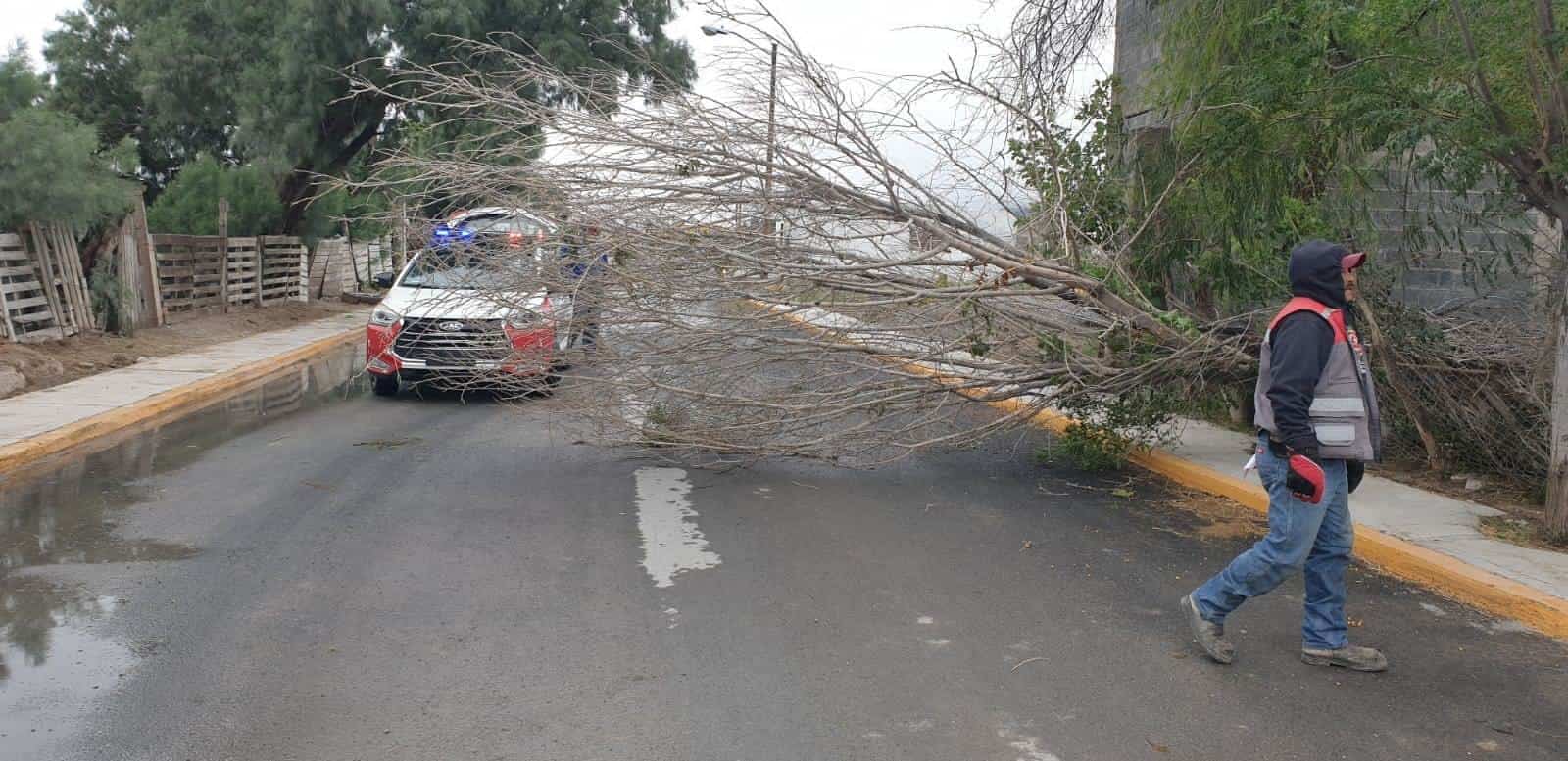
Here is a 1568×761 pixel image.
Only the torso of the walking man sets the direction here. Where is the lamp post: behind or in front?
behind

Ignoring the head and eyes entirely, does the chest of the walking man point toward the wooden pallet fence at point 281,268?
no

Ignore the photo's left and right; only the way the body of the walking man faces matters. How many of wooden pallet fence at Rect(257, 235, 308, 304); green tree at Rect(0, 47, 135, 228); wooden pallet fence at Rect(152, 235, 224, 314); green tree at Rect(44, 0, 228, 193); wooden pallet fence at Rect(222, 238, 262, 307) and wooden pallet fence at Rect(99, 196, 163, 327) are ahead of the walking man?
0

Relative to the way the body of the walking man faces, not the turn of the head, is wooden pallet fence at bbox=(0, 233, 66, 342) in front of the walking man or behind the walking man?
behind

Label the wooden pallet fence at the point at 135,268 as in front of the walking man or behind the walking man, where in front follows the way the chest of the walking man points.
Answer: behind

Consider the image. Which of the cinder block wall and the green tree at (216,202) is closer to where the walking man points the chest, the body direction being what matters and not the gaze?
the cinder block wall

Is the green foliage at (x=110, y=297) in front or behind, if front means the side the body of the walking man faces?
behind

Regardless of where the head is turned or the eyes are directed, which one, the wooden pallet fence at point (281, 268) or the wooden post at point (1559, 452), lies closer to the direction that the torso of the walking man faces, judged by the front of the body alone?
the wooden post

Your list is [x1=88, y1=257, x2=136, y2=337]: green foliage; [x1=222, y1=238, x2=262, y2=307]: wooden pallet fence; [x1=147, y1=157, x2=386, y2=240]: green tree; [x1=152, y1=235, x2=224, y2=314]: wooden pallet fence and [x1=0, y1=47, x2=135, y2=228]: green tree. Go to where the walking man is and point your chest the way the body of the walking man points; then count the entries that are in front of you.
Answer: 0

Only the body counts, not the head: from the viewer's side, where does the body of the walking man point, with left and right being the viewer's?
facing to the right of the viewer

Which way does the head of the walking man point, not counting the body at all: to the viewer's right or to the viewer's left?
to the viewer's right

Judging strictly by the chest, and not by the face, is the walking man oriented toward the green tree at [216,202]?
no

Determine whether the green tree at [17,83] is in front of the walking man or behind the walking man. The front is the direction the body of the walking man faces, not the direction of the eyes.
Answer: behind

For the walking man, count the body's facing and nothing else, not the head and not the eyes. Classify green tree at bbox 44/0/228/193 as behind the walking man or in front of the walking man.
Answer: behind
